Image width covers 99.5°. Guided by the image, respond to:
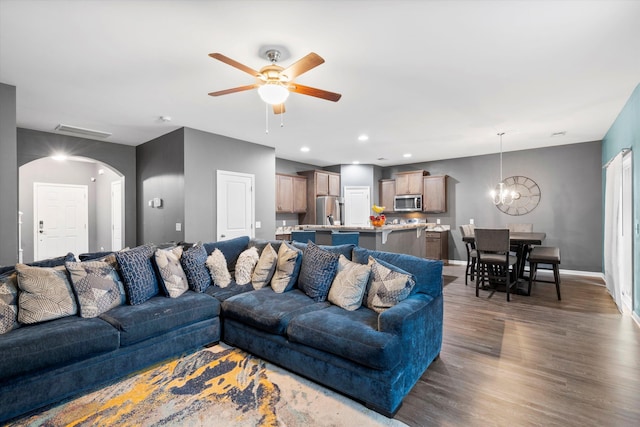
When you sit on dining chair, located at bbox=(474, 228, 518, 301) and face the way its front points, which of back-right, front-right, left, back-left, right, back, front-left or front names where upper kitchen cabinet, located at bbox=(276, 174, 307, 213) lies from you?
left

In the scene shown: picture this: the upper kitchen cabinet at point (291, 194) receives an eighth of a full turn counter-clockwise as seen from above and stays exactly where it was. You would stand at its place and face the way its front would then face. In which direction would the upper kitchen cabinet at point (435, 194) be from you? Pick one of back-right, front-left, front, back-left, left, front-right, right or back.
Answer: front

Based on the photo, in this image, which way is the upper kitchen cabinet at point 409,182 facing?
toward the camera

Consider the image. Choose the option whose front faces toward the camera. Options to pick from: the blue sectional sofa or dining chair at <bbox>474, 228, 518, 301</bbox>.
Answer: the blue sectional sofa

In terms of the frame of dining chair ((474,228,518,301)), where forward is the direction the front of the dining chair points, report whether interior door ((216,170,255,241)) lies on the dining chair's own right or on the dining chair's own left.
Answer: on the dining chair's own left

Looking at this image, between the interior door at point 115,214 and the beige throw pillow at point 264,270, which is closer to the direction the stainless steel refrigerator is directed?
the beige throw pillow

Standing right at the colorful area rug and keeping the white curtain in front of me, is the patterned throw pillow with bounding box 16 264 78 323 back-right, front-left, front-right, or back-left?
back-left

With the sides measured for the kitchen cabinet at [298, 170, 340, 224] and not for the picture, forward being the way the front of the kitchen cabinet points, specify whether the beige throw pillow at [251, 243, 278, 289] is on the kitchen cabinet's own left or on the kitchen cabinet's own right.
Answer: on the kitchen cabinet's own right

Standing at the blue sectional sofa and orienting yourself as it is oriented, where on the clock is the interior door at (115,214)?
The interior door is roughly at 5 o'clock from the blue sectional sofa.

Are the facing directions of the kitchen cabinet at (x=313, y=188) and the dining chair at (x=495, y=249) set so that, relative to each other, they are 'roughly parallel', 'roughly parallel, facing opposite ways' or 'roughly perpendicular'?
roughly perpendicular

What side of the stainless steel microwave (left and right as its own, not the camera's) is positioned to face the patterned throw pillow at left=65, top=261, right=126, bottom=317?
front

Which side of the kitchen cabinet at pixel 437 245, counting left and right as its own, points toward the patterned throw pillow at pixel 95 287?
front

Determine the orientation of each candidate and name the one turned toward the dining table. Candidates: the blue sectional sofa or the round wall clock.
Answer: the round wall clock

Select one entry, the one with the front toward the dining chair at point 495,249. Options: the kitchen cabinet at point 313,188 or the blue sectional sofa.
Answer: the kitchen cabinet

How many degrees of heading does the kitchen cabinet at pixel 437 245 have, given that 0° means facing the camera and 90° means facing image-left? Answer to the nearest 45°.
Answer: approximately 0°

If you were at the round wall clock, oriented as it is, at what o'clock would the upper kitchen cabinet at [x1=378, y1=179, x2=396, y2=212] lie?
The upper kitchen cabinet is roughly at 3 o'clock from the round wall clock.

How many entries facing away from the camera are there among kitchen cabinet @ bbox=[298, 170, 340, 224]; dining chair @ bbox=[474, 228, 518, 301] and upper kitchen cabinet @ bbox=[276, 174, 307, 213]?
1

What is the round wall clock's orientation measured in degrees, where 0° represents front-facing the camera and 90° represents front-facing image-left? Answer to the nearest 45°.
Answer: approximately 0°

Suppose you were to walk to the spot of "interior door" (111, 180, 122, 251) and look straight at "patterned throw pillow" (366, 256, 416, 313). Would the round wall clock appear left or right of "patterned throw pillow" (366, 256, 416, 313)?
left
